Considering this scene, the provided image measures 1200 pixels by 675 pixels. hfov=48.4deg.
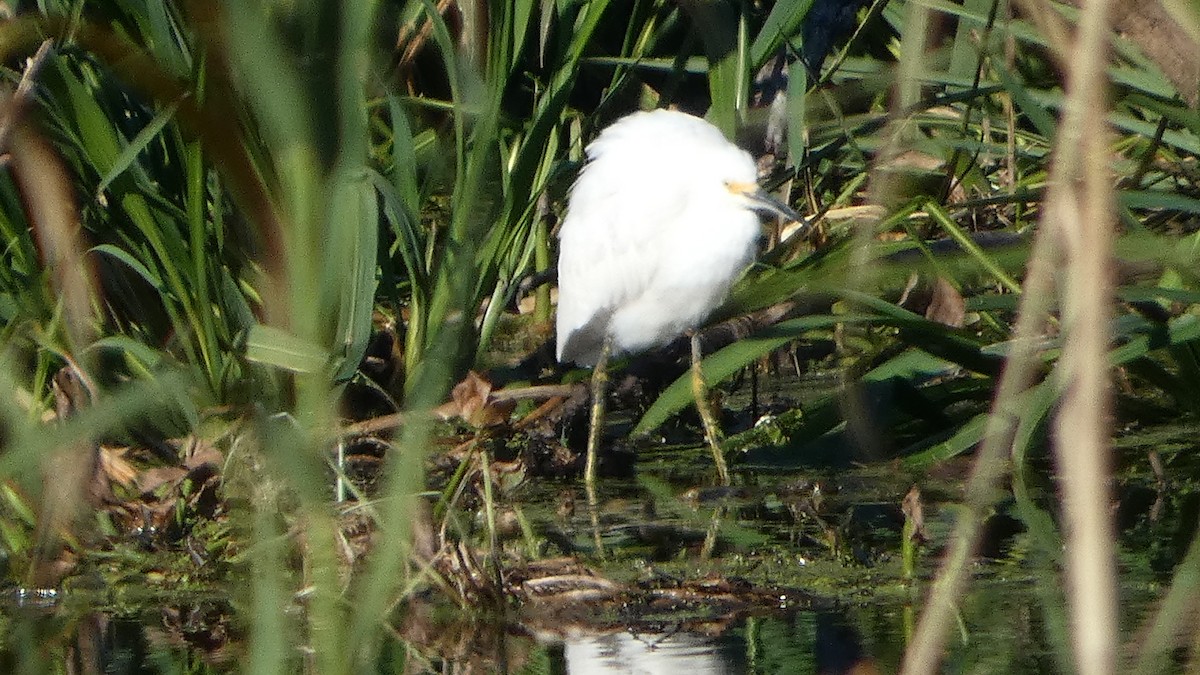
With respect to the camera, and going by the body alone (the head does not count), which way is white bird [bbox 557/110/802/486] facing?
to the viewer's right
